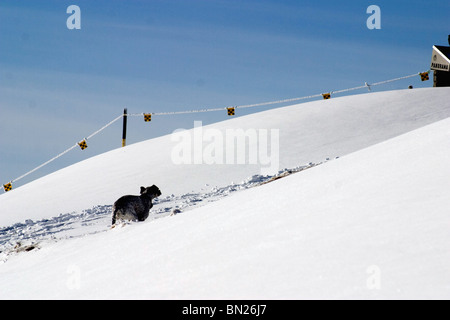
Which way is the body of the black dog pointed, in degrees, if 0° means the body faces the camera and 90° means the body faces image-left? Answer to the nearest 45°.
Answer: approximately 270°
